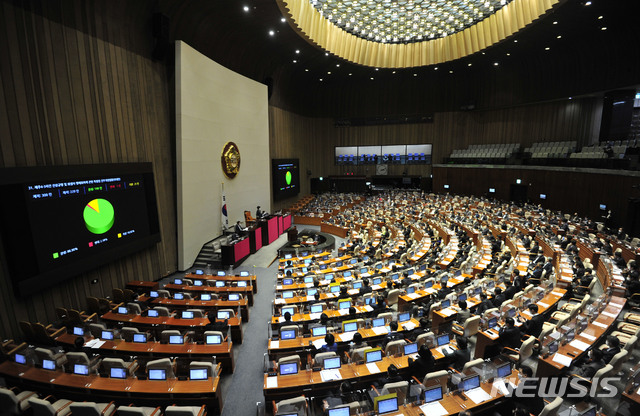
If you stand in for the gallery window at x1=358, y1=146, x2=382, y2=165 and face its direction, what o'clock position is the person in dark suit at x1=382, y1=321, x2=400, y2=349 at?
The person in dark suit is roughly at 12 o'clock from the gallery window.

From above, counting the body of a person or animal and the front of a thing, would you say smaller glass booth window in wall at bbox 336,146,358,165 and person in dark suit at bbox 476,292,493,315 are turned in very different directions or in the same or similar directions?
very different directions

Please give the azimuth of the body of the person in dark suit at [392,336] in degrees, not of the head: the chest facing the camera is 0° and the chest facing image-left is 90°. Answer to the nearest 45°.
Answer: approximately 135°

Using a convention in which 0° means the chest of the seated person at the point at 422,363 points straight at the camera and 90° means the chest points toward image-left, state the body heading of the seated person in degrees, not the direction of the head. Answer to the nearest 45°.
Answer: approximately 135°

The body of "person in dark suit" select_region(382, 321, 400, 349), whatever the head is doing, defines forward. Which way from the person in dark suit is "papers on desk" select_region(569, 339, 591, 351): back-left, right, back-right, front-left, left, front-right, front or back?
back-right

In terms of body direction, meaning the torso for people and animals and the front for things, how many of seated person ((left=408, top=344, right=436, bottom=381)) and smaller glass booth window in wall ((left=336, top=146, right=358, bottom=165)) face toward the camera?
1

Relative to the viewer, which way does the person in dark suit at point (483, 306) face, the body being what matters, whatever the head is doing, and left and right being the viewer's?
facing away from the viewer and to the left of the viewer
